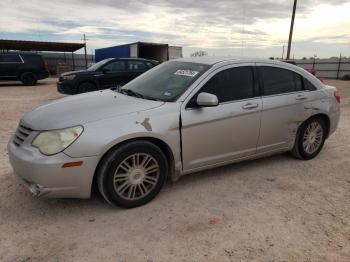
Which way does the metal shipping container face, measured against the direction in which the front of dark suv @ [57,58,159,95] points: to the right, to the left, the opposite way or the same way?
to the left

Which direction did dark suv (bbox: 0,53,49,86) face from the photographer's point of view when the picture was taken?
facing to the left of the viewer

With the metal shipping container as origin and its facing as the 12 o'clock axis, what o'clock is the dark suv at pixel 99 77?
The dark suv is roughly at 2 o'clock from the metal shipping container.

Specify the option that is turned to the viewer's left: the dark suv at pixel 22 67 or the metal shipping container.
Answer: the dark suv

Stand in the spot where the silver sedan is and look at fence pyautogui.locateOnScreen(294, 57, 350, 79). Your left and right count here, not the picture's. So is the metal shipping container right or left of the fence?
left

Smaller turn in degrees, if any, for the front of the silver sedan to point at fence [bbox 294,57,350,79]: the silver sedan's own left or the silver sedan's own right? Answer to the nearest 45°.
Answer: approximately 180°

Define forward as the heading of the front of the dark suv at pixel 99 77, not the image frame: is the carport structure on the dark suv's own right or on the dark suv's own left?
on the dark suv's own right

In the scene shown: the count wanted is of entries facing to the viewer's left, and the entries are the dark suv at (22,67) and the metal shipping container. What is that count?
1

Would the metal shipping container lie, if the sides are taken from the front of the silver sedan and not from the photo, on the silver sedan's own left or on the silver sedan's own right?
on the silver sedan's own right

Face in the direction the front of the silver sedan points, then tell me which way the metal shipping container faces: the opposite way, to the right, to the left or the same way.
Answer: to the left

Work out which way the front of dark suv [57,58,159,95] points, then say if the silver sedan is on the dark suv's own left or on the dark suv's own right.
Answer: on the dark suv's own left

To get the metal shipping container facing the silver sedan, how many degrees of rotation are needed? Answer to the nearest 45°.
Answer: approximately 45° to its right

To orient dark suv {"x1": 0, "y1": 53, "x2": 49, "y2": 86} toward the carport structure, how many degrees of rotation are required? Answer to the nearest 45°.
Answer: approximately 90° to its right

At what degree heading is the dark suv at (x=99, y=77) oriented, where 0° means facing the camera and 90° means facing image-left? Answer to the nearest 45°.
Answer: approximately 45°

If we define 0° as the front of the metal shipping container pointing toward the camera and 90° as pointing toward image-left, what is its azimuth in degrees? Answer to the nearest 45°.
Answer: approximately 315°
